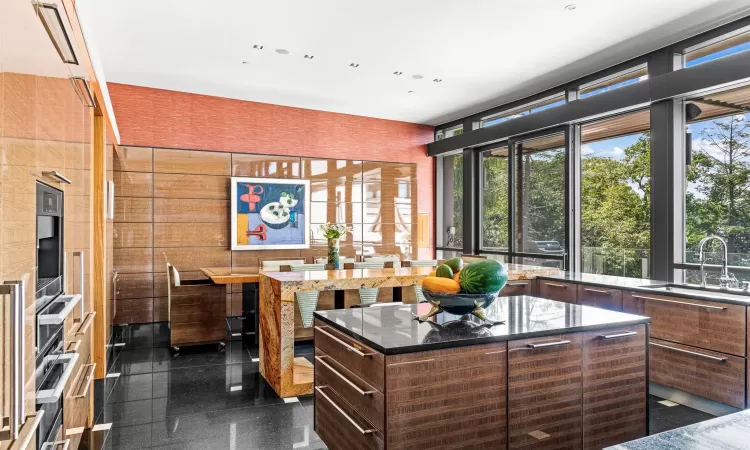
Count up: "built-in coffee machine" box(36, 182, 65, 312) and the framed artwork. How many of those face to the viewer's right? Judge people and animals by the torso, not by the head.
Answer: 1

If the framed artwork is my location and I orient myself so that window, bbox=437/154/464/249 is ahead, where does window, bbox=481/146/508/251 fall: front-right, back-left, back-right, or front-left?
front-right

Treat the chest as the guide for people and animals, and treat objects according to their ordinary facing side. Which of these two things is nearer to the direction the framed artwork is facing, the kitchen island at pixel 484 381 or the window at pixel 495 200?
the kitchen island

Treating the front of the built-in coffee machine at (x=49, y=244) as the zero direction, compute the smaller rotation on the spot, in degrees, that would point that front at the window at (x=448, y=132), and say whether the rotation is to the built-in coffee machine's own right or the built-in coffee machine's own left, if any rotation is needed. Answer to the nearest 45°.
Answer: approximately 45° to the built-in coffee machine's own left

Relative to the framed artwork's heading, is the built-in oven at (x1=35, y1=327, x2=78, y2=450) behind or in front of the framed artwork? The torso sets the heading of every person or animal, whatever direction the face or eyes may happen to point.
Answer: in front

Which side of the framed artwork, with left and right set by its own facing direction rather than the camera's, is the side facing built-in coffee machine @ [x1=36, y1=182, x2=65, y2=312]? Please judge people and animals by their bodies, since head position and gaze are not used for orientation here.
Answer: front

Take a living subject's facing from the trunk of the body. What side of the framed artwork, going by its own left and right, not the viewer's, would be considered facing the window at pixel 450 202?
left

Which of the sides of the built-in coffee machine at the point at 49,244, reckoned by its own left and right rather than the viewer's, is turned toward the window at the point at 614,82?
front

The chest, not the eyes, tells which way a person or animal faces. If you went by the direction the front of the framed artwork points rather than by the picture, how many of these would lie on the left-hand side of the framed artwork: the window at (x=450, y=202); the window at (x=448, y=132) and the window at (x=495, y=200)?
3

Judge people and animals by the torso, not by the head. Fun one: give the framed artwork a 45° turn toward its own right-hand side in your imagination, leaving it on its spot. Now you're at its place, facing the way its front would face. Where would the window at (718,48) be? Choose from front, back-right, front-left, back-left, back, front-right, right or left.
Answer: left

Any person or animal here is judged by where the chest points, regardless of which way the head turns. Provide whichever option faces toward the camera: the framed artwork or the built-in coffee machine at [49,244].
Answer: the framed artwork

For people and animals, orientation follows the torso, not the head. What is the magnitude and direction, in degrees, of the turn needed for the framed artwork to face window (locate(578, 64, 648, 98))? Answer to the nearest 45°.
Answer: approximately 45° to its left

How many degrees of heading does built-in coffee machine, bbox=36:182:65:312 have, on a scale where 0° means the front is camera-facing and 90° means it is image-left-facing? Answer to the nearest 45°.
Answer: approximately 270°

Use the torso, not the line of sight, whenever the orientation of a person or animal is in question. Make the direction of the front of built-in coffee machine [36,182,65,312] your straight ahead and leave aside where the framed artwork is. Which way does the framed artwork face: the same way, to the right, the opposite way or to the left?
to the right

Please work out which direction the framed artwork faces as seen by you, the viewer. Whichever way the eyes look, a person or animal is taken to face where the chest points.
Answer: facing the viewer
